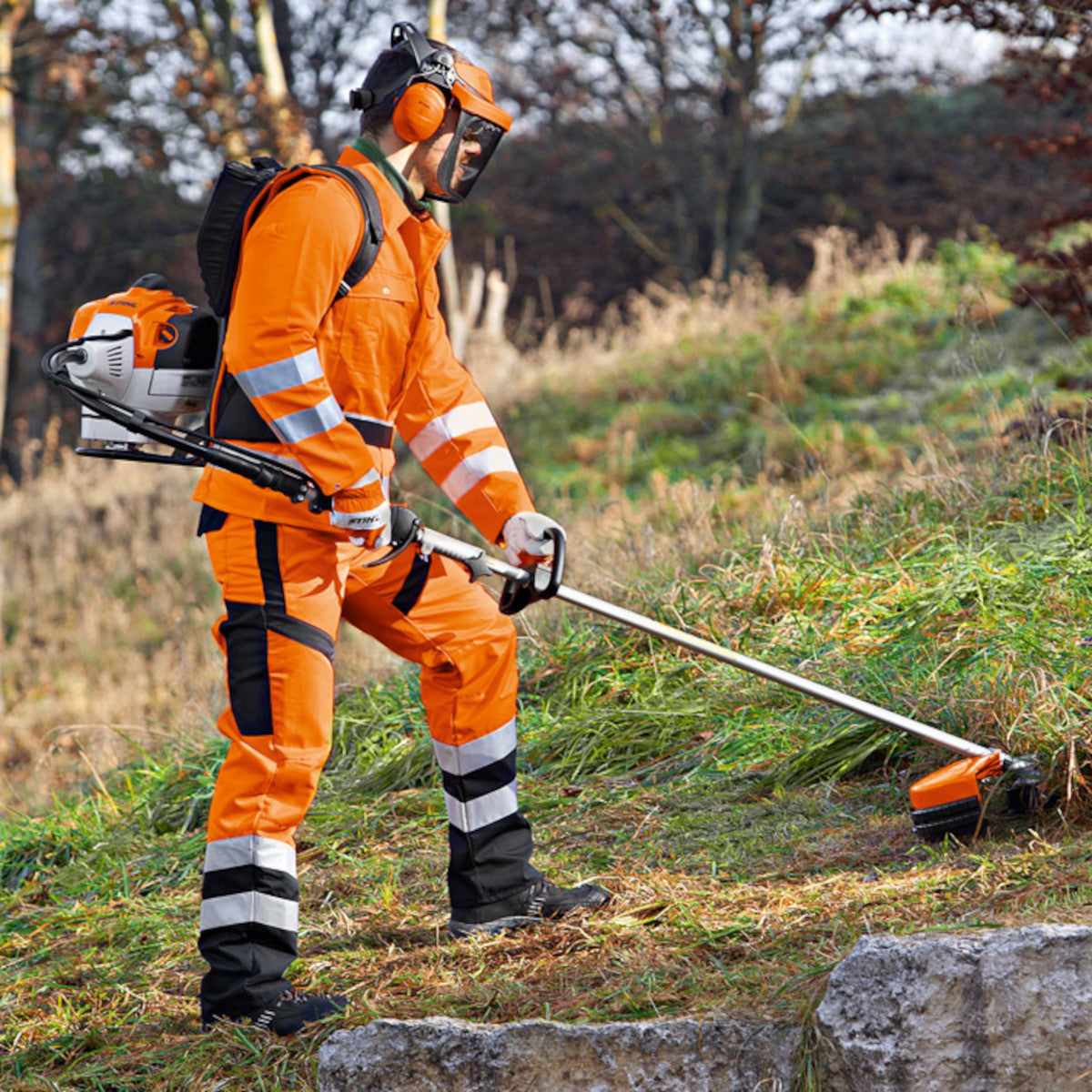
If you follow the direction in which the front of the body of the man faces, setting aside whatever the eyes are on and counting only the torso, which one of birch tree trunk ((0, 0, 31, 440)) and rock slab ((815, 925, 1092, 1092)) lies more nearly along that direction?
the rock slab

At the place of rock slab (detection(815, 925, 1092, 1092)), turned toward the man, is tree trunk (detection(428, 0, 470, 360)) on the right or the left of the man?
right

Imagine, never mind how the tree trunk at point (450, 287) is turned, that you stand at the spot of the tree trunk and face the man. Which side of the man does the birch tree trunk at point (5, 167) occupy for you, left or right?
right

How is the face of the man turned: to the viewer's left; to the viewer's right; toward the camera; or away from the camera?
to the viewer's right

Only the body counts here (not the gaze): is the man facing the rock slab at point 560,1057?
no

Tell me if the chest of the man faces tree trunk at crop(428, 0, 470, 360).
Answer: no

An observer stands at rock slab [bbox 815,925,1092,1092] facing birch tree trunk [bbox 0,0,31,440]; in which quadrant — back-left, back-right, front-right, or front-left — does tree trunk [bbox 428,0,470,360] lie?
front-right

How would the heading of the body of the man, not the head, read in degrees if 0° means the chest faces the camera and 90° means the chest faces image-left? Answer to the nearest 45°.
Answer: approximately 270°

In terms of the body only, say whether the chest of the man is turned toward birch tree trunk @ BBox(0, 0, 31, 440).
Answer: no

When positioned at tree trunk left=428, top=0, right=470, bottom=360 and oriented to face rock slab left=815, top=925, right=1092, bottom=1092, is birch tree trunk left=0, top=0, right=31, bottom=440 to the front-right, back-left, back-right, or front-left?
front-right
